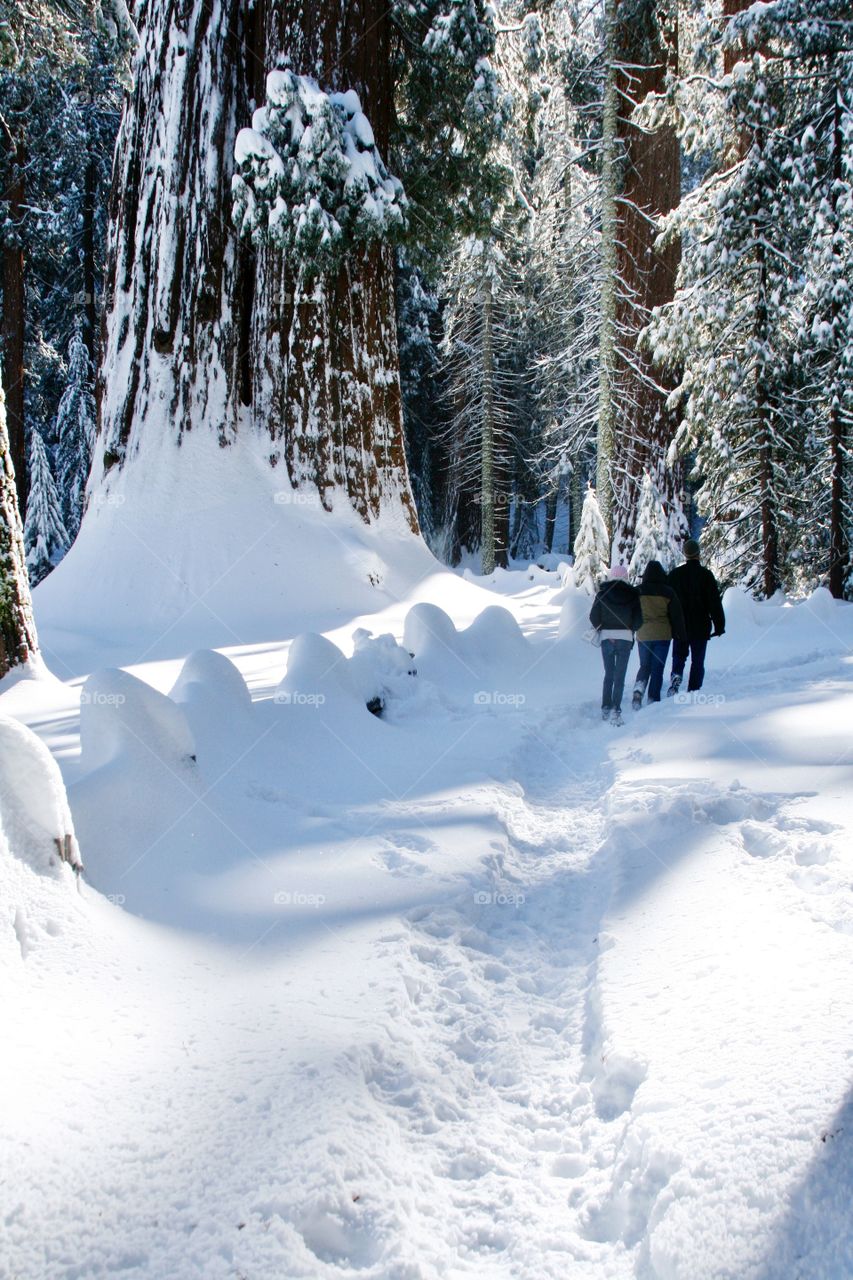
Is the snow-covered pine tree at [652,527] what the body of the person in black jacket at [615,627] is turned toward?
yes

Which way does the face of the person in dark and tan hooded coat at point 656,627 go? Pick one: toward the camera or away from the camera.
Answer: away from the camera

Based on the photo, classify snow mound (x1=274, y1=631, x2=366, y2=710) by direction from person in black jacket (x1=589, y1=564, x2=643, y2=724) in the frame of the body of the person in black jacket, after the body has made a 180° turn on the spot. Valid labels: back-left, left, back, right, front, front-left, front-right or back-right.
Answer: front-right

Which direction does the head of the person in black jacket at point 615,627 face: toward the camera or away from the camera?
away from the camera

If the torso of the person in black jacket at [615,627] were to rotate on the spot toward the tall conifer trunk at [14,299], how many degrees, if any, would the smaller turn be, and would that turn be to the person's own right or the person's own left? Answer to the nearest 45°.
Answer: approximately 45° to the person's own left

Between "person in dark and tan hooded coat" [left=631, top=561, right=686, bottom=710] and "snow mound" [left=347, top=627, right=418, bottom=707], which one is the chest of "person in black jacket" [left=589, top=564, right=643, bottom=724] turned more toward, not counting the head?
the person in dark and tan hooded coat

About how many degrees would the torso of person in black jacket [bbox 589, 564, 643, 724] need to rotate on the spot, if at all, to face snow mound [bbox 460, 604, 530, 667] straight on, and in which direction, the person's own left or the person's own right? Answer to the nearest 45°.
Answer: approximately 45° to the person's own left

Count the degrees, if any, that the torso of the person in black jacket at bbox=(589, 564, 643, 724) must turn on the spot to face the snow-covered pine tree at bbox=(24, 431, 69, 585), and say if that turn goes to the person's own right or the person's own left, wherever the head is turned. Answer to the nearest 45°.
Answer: approximately 45° to the person's own left

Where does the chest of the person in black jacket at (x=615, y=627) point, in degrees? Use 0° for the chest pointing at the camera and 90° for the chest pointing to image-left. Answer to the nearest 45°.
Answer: approximately 180°
